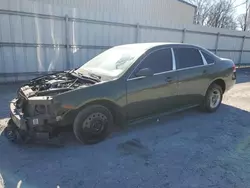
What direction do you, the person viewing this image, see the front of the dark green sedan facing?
facing the viewer and to the left of the viewer
